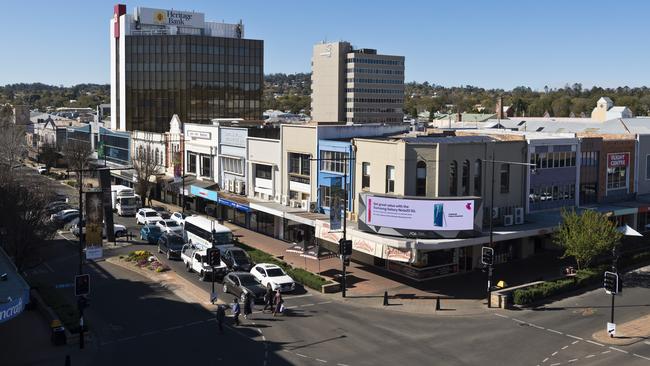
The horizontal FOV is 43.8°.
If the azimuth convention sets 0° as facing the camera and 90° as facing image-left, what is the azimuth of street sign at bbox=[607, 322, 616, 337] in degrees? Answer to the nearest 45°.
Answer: approximately 0°

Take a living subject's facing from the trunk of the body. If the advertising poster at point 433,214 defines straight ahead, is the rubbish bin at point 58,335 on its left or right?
on its right

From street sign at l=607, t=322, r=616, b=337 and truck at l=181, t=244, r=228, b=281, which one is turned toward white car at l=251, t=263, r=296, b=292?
the truck

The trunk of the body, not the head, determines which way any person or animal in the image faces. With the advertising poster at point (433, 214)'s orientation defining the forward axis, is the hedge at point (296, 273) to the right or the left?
on its right

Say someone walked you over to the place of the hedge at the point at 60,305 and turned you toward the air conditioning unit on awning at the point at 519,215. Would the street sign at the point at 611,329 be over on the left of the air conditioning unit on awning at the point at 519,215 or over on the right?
right

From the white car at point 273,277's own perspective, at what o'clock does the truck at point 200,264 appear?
The truck is roughly at 6 o'clock from the white car.

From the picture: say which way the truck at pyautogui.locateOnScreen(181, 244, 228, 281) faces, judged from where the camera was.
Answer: facing the viewer and to the right of the viewer
